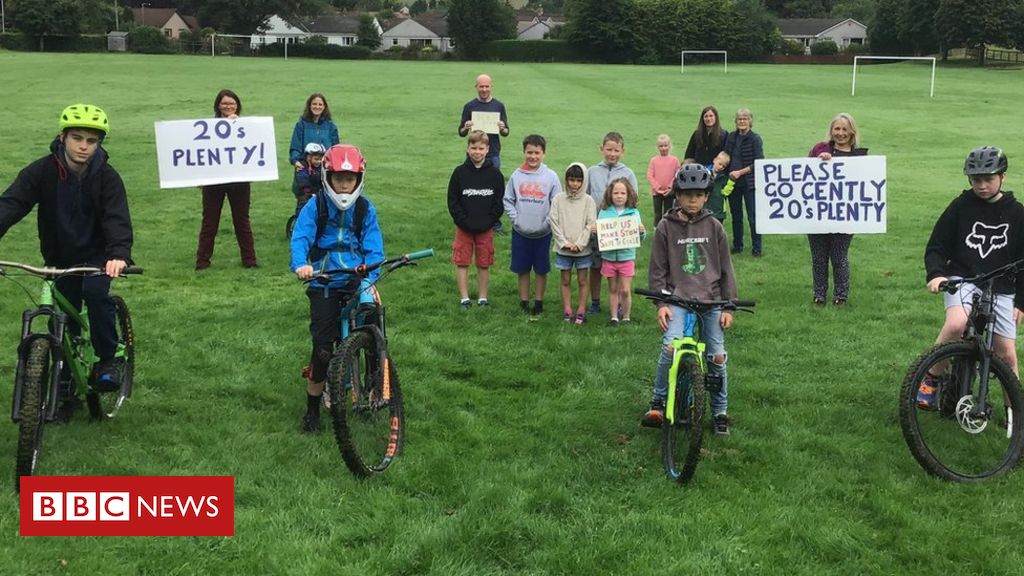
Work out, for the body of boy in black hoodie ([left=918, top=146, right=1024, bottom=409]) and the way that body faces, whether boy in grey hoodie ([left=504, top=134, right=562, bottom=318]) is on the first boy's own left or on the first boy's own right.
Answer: on the first boy's own right

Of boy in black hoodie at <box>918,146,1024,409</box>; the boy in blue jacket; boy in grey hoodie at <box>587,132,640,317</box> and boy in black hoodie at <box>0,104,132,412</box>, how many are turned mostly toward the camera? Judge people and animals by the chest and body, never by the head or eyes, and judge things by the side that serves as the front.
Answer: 4

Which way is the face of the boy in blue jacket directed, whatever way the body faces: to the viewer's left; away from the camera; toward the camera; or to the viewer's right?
toward the camera

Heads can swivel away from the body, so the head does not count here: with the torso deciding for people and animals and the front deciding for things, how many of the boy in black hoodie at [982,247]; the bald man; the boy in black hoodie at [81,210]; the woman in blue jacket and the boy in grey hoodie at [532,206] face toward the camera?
5

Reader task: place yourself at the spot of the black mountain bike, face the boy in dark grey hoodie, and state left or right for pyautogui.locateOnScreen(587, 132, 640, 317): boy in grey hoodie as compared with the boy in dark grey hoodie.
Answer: right

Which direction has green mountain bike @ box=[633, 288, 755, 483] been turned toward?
toward the camera

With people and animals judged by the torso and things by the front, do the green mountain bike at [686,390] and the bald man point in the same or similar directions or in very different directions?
same or similar directions

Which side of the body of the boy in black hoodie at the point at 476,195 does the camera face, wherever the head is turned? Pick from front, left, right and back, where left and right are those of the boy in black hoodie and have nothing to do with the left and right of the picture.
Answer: front

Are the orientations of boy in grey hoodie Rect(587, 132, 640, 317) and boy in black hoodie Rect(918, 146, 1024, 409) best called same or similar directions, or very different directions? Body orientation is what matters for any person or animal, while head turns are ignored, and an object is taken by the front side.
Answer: same or similar directions

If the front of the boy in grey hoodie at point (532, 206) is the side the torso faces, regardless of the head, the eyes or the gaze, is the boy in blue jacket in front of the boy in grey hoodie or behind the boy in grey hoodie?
in front

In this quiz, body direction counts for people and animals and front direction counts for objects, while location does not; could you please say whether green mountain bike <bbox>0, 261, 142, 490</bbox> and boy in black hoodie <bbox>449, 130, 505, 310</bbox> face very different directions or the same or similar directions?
same or similar directions

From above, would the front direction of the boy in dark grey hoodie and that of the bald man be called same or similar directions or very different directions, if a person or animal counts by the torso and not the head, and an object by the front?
same or similar directions

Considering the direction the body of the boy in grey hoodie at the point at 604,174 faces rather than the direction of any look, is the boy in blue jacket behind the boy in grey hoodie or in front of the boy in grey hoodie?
in front

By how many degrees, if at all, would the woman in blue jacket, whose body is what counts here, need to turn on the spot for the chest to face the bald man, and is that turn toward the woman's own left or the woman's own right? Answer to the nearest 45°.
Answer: approximately 135° to the woman's own left

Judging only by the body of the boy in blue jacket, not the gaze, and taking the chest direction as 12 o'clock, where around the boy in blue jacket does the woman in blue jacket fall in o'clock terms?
The woman in blue jacket is roughly at 6 o'clock from the boy in blue jacket.

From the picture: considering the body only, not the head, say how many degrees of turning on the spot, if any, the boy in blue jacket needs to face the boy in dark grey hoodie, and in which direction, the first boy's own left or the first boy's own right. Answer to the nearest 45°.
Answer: approximately 90° to the first boy's own left

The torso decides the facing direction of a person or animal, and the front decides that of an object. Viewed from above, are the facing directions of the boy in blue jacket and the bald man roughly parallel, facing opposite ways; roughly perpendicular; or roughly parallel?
roughly parallel

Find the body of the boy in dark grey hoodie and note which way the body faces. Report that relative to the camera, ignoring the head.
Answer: toward the camera
